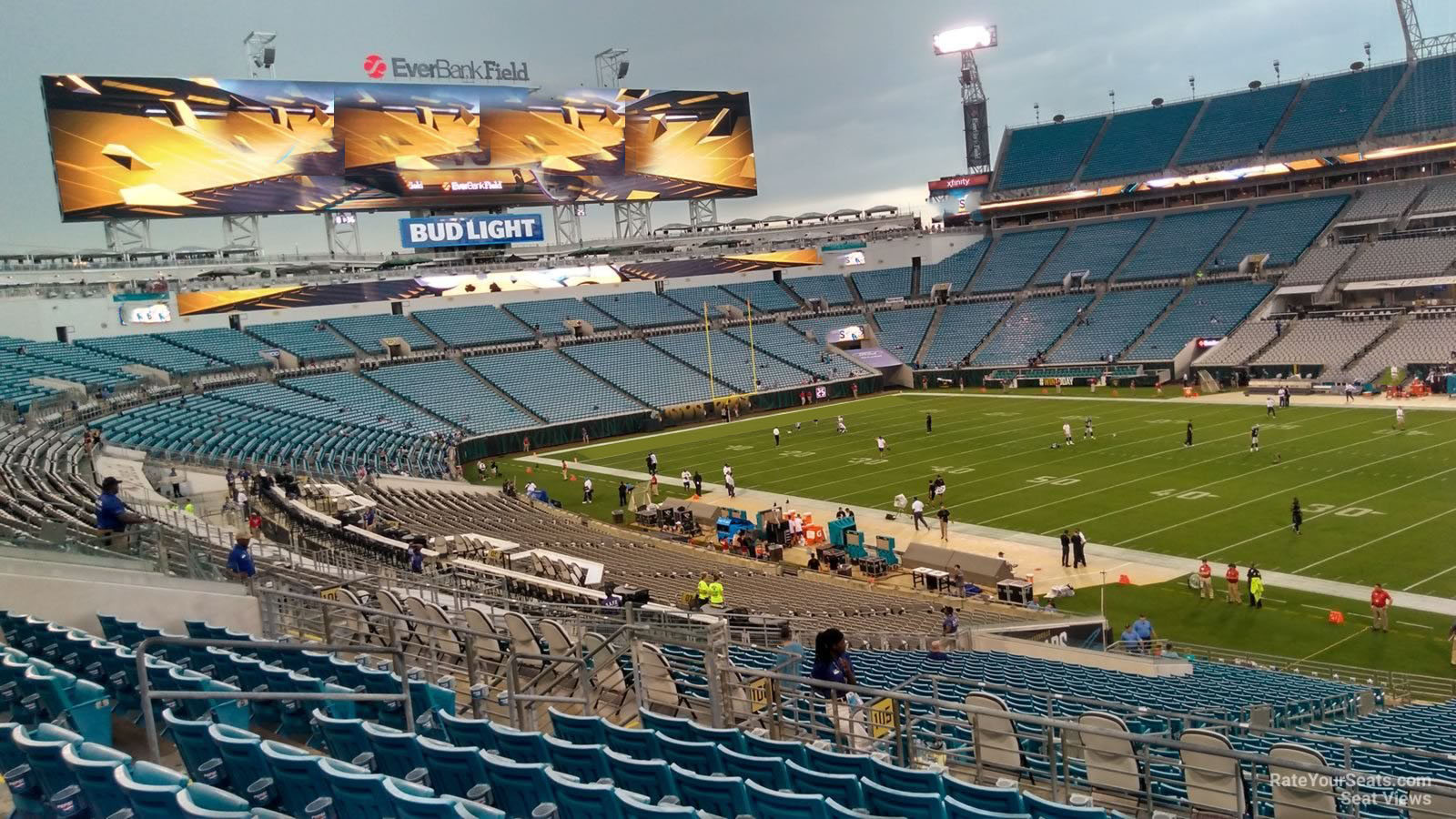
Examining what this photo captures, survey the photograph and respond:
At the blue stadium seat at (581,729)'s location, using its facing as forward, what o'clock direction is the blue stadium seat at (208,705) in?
the blue stadium seat at (208,705) is roughly at 8 o'clock from the blue stadium seat at (581,729).

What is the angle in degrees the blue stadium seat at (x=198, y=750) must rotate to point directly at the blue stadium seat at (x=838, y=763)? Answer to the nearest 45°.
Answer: approximately 45° to its right

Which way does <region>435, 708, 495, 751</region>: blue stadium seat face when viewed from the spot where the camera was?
facing away from the viewer and to the right of the viewer

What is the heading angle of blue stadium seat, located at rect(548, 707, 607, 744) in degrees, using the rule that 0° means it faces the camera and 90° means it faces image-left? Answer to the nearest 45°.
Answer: approximately 225°

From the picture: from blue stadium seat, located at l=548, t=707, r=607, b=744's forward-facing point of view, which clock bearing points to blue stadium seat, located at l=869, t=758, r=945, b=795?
blue stadium seat, located at l=869, t=758, r=945, b=795 is roughly at 3 o'clock from blue stadium seat, located at l=548, t=707, r=607, b=744.

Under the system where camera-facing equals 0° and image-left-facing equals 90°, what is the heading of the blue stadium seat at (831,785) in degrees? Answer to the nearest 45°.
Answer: approximately 225°

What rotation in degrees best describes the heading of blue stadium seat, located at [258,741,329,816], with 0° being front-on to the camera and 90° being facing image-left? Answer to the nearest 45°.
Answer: approximately 225°

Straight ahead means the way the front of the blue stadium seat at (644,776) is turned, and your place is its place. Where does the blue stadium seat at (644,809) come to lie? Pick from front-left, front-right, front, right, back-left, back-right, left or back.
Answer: back-right

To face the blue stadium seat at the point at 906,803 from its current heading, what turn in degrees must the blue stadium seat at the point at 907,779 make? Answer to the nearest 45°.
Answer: approximately 135° to its right

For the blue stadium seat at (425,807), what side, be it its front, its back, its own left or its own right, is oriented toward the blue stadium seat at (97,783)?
left
